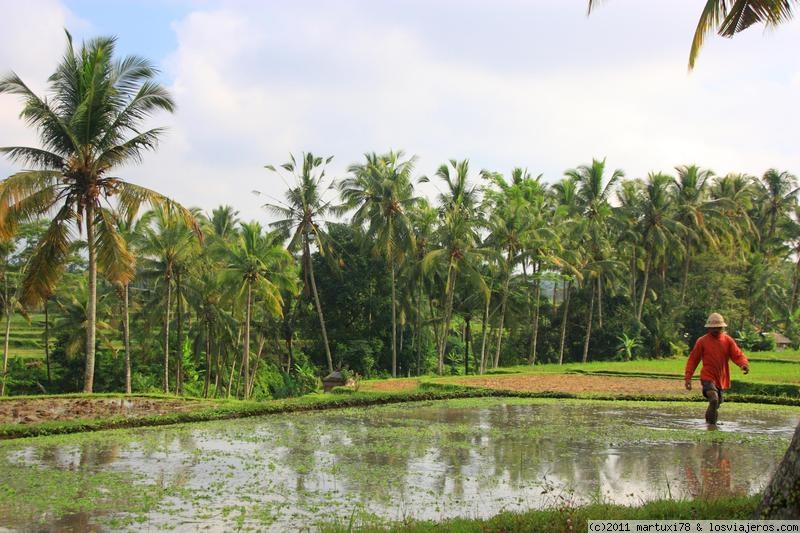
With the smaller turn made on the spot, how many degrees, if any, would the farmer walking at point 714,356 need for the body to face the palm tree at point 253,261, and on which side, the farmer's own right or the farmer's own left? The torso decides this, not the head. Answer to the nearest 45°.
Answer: approximately 135° to the farmer's own right

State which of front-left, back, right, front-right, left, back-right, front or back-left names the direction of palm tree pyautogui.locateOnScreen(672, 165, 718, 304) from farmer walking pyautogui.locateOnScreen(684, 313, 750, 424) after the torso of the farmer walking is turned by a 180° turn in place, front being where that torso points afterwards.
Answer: front

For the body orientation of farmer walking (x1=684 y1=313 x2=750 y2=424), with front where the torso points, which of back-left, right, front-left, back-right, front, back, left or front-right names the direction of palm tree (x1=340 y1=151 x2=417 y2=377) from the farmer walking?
back-right

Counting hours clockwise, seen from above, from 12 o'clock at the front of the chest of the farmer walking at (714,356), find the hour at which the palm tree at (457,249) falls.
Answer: The palm tree is roughly at 5 o'clock from the farmer walking.

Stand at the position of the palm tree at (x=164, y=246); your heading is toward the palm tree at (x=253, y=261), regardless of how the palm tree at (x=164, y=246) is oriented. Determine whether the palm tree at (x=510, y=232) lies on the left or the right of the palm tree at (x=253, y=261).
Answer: left

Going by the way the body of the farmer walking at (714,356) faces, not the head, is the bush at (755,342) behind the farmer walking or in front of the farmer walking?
behind

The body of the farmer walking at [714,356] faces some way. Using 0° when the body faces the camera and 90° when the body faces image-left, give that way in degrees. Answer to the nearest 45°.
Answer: approximately 0°

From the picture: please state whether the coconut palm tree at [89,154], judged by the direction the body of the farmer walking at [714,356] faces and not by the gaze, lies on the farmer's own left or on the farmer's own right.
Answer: on the farmer's own right

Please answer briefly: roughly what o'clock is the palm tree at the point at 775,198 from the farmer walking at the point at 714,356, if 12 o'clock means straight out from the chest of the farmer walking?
The palm tree is roughly at 6 o'clock from the farmer walking.

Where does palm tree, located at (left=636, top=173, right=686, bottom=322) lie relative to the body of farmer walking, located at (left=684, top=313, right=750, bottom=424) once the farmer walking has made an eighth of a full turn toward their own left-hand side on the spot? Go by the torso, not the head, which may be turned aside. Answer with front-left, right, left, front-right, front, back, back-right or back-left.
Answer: back-left

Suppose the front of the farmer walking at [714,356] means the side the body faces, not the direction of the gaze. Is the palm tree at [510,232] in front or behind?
behind
